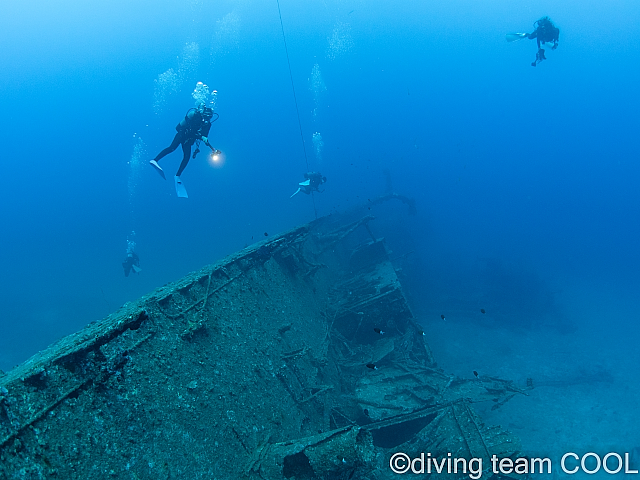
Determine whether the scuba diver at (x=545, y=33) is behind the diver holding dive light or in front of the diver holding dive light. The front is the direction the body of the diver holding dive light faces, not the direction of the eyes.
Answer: in front

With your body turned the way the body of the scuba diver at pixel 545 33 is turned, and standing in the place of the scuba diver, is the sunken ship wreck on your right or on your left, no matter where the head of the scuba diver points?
on your right

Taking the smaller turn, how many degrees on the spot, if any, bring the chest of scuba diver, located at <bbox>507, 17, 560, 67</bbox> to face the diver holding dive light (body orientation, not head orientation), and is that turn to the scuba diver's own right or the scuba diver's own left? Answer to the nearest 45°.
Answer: approximately 135° to the scuba diver's own right

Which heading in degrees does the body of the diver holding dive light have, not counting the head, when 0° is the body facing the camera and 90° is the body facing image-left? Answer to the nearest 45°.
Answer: approximately 270°

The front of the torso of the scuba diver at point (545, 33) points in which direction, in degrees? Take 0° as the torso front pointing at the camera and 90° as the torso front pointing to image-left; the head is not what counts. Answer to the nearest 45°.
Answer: approximately 270°
